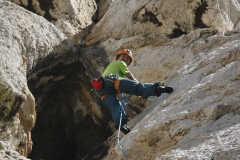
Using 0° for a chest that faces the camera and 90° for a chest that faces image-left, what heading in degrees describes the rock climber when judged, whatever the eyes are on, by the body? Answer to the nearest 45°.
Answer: approximately 270°
